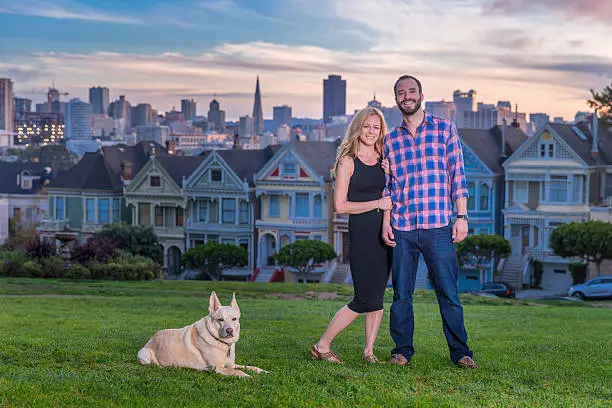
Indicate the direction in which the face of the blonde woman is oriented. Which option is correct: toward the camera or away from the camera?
toward the camera

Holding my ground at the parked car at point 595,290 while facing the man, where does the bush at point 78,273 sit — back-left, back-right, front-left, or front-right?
front-right

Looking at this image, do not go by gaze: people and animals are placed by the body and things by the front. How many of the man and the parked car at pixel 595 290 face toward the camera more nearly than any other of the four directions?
1

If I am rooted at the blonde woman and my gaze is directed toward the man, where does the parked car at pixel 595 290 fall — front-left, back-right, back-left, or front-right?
front-left

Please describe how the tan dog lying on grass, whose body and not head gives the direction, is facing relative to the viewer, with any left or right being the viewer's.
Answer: facing the viewer and to the right of the viewer

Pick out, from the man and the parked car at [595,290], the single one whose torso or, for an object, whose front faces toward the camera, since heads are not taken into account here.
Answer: the man

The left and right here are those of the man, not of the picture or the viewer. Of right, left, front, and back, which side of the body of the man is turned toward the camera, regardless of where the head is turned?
front

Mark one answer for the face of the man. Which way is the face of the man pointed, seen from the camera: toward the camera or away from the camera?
toward the camera

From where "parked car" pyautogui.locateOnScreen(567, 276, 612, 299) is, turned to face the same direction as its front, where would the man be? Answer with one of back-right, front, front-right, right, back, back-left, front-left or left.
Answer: left

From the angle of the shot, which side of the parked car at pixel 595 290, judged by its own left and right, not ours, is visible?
left

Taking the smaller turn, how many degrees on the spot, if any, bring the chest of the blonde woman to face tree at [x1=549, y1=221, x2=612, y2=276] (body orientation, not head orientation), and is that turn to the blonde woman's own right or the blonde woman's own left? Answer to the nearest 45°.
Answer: approximately 135° to the blonde woman's own left

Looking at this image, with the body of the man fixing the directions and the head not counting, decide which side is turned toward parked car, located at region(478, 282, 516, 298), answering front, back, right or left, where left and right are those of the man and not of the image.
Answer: back
